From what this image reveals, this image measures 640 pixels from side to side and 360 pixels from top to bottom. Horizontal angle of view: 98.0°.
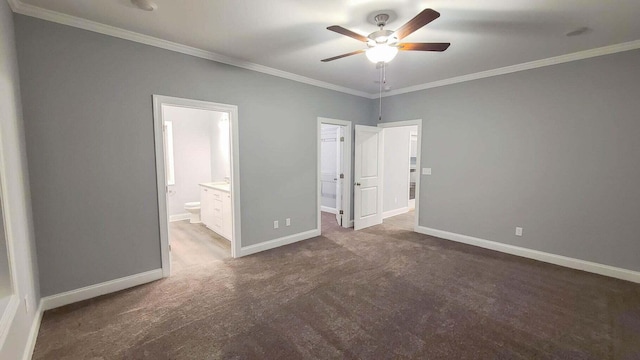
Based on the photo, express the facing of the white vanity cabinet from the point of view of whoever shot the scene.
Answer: facing the viewer and to the left of the viewer

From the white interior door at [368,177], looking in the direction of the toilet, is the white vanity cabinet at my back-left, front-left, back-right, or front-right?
front-left

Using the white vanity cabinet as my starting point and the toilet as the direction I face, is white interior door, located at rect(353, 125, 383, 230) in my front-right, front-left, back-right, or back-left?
back-right

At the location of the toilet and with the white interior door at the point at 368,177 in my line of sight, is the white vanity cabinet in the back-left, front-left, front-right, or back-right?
front-right

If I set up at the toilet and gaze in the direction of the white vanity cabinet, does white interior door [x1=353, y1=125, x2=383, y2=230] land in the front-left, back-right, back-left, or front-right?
front-left

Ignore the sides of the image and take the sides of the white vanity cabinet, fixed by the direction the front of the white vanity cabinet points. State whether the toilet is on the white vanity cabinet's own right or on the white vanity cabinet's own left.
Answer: on the white vanity cabinet's own right

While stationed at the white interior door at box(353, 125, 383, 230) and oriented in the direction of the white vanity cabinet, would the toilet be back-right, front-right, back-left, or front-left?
front-right

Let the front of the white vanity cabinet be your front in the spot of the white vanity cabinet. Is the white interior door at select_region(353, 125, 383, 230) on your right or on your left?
on your left
